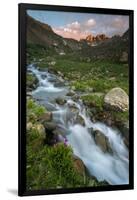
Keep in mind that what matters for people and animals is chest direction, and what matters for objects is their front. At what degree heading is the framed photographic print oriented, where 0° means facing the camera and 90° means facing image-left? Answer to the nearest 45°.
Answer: approximately 315°
